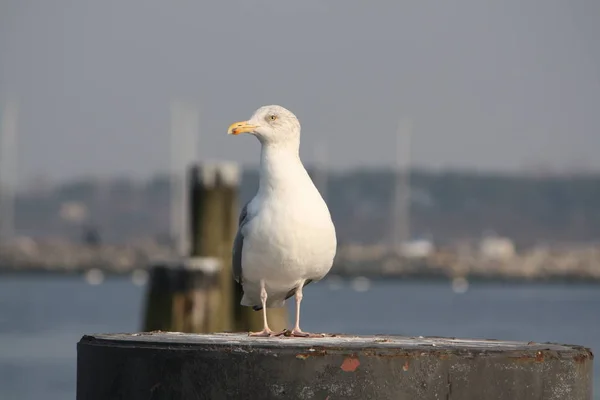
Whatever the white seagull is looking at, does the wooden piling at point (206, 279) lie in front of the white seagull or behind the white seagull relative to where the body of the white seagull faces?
behind
